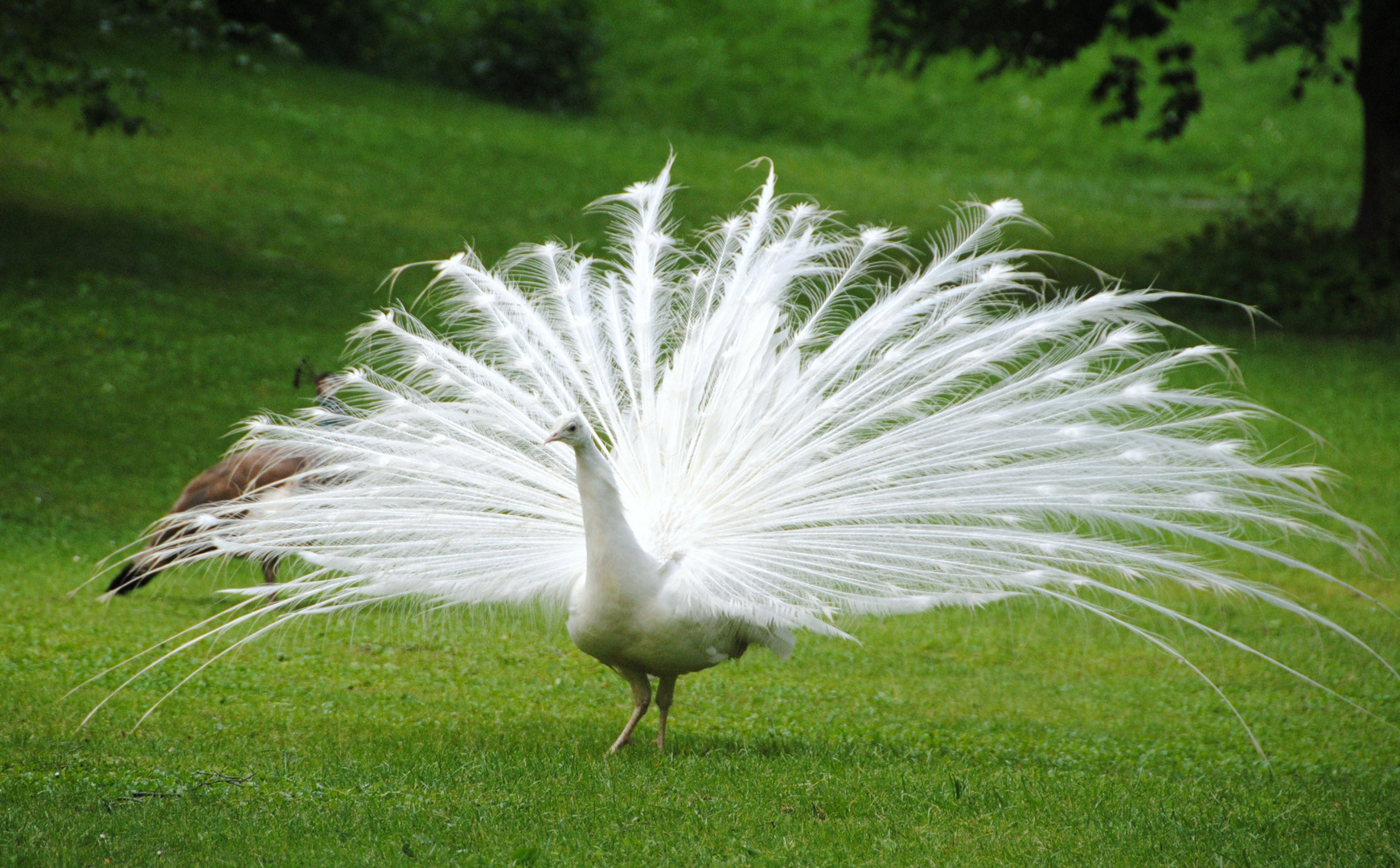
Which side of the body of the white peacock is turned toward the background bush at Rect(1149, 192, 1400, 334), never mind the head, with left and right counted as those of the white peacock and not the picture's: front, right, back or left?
back

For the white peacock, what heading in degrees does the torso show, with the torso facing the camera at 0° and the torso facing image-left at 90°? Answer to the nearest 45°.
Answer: approximately 45°

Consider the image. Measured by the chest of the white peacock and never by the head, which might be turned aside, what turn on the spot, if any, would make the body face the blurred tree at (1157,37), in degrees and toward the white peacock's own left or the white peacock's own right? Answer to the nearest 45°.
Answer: approximately 135° to the white peacock's own right
